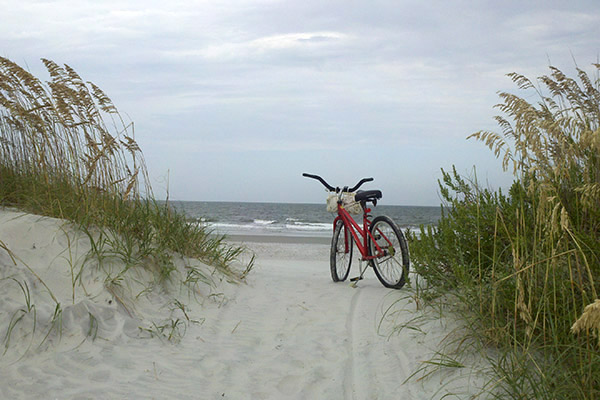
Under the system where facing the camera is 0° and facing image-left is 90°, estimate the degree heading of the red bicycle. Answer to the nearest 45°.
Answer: approximately 135°

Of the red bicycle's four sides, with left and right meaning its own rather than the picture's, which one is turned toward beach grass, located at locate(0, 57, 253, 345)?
left
